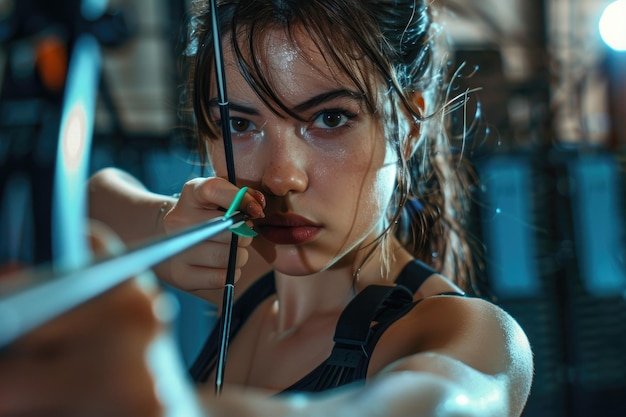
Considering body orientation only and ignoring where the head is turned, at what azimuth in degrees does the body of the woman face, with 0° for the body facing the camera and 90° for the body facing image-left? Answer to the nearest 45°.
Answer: approximately 45°
